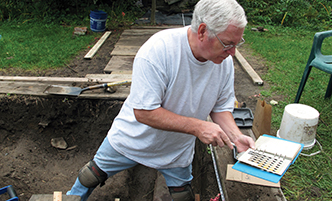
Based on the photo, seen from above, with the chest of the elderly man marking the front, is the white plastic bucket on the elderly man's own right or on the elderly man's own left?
on the elderly man's own left

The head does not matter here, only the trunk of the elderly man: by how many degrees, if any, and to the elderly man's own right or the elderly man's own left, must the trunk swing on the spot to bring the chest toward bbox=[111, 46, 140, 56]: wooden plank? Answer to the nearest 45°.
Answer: approximately 135° to the elderly man's own left

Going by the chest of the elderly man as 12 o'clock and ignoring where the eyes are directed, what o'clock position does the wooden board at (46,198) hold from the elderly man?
The wooden board is roughly at 4 o'clock from the elderly man.

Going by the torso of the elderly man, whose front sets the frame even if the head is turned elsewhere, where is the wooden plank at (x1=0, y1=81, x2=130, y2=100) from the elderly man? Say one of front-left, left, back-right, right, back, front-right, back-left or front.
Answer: back

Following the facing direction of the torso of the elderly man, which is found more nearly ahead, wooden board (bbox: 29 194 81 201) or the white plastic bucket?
the white plastic bucket

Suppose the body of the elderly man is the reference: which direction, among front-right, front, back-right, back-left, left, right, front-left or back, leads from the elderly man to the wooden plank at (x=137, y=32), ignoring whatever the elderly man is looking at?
back-left

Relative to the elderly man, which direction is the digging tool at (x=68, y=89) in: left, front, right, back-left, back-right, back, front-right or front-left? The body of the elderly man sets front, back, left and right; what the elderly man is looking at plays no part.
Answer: back

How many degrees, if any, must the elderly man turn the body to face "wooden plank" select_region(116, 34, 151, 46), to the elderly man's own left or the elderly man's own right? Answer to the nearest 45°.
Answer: approximately 135° to the elderly man's own left

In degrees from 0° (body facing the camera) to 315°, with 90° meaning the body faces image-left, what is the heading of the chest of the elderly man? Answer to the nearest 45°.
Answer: approximately 315°
